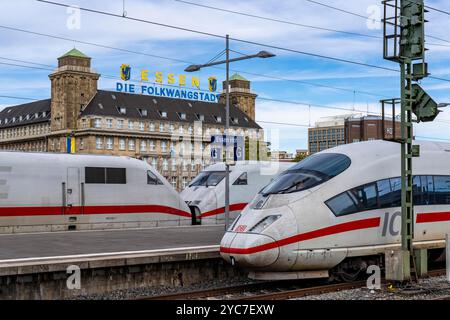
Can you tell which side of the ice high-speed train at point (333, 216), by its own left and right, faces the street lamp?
right

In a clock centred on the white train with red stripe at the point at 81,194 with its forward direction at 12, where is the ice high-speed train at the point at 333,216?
The ice high-speed train is roughly at 2 o'clock from the white train with red stripe.

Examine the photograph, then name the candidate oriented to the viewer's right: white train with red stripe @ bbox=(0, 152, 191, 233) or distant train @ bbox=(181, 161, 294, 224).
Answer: the white train with red stripe

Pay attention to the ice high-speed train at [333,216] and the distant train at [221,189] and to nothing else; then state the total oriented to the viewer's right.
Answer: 0

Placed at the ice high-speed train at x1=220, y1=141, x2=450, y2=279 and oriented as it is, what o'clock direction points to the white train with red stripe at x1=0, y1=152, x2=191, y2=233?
The white train with red stripe is roughly at 3 o'clock from the ice high-speed train.

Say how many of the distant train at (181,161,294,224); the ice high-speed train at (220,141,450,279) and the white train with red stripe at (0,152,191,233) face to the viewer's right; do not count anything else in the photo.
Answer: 1

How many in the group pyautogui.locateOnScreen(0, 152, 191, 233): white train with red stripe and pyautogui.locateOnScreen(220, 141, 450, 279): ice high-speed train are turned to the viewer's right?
1

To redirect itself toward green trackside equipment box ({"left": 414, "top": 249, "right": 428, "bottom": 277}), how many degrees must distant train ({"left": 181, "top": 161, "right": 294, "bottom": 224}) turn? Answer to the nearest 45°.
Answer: approximately 45° to its left

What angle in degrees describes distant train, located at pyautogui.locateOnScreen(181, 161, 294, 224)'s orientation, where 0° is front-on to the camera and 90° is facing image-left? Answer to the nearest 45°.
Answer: approximately 45°

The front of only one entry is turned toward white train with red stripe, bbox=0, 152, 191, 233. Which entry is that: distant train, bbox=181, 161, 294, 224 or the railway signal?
the distant train

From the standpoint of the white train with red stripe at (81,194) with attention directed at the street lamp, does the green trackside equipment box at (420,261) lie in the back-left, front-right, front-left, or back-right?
front-right

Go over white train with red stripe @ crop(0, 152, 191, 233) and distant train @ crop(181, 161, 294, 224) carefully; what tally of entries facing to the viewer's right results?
1

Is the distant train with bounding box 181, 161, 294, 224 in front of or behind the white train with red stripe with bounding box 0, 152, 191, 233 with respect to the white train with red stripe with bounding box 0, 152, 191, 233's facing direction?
in front

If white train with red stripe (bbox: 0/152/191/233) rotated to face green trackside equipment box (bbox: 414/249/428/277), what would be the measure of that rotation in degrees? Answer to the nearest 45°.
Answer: approximately 45° to its right

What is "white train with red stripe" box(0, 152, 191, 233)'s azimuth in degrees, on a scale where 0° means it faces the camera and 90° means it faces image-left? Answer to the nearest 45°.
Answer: approximately 270°

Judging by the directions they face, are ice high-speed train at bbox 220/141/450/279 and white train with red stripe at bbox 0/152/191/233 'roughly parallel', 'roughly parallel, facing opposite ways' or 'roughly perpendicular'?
roughly parallel, facing opposite ways
